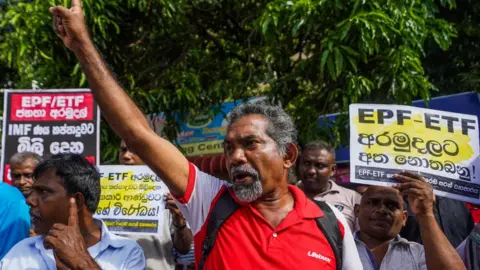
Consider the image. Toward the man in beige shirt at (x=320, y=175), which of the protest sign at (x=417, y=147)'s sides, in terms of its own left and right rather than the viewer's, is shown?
back

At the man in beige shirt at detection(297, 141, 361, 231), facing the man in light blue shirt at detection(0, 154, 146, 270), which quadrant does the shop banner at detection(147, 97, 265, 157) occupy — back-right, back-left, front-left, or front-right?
back-right

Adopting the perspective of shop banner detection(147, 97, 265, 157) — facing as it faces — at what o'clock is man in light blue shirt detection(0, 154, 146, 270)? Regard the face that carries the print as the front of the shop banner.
The man in light blue shirt is roughly at 12 o'clock from the shop banner.

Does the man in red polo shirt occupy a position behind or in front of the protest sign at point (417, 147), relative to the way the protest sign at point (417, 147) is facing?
in front

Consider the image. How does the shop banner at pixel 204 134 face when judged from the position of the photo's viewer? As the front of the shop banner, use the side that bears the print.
facing the viewer

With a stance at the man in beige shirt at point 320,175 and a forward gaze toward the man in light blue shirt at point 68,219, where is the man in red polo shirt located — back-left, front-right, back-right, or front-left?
front-left

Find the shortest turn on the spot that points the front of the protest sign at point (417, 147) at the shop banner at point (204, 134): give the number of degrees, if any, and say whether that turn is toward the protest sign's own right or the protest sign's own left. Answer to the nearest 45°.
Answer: approximately 135° to the protest sign's own right

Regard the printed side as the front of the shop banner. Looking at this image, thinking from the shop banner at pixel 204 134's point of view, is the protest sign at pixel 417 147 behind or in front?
in front

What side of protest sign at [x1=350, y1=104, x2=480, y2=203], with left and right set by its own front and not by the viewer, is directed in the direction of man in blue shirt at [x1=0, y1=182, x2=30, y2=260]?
right

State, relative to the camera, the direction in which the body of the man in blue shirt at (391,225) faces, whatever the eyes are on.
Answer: toward the camera

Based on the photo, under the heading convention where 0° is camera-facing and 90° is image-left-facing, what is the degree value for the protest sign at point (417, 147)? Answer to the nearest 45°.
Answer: approximately 0°

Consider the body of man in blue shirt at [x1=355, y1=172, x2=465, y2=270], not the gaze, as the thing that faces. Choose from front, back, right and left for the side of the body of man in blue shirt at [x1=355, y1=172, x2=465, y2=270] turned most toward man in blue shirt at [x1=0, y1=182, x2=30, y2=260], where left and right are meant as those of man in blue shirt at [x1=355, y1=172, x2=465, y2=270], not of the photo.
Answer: right

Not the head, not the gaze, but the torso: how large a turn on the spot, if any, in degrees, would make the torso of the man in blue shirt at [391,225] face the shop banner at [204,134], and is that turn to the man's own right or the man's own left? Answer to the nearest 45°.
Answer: approximately 135° to the man's own right

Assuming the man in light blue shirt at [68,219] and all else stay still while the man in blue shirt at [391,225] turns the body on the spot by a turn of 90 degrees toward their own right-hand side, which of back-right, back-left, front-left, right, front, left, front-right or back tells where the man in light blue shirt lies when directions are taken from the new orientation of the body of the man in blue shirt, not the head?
front-left

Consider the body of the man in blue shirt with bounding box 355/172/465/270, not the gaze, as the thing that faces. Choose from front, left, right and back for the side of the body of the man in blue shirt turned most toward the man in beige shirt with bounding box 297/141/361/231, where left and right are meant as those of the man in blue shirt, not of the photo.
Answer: right
